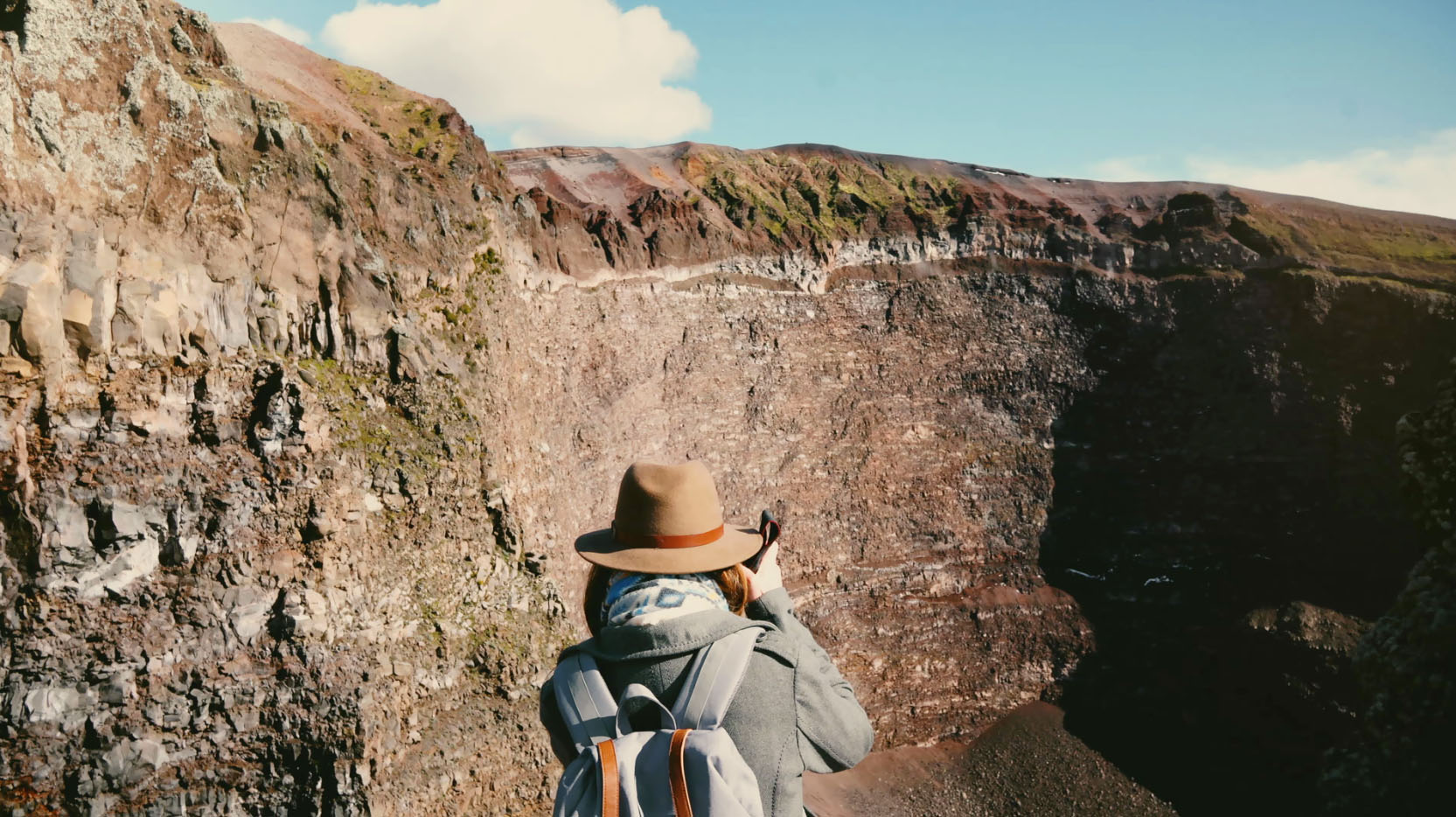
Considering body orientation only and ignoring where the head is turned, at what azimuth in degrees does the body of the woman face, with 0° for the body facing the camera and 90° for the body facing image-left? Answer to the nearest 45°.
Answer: approximately 180°

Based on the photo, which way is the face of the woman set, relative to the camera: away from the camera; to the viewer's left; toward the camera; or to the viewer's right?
away from the camera
